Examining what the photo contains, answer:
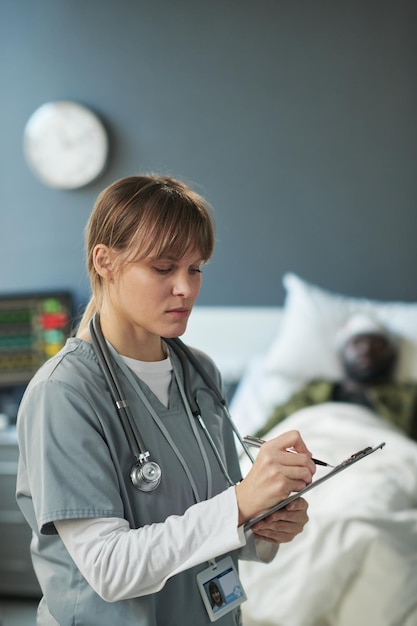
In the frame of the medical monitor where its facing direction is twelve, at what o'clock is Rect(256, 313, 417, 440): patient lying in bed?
The patient lying in bed is roughly at 10 o'clock from the medical monitor.

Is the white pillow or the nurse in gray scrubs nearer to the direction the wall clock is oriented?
the nurse in gray scrubs

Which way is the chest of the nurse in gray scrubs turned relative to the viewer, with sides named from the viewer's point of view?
facing the viewer and to the right of the viewer

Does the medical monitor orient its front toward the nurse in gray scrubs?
yes

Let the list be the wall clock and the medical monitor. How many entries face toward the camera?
2

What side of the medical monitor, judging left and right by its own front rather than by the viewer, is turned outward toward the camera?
front

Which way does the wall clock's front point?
toward the camera

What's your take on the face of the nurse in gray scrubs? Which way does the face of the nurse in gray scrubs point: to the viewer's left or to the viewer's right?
to the viewer's right

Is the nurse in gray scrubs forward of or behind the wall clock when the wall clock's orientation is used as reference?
forward

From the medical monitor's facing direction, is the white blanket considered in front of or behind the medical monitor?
in front

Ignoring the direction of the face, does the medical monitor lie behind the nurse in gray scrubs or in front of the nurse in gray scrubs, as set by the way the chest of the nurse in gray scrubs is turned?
behind
